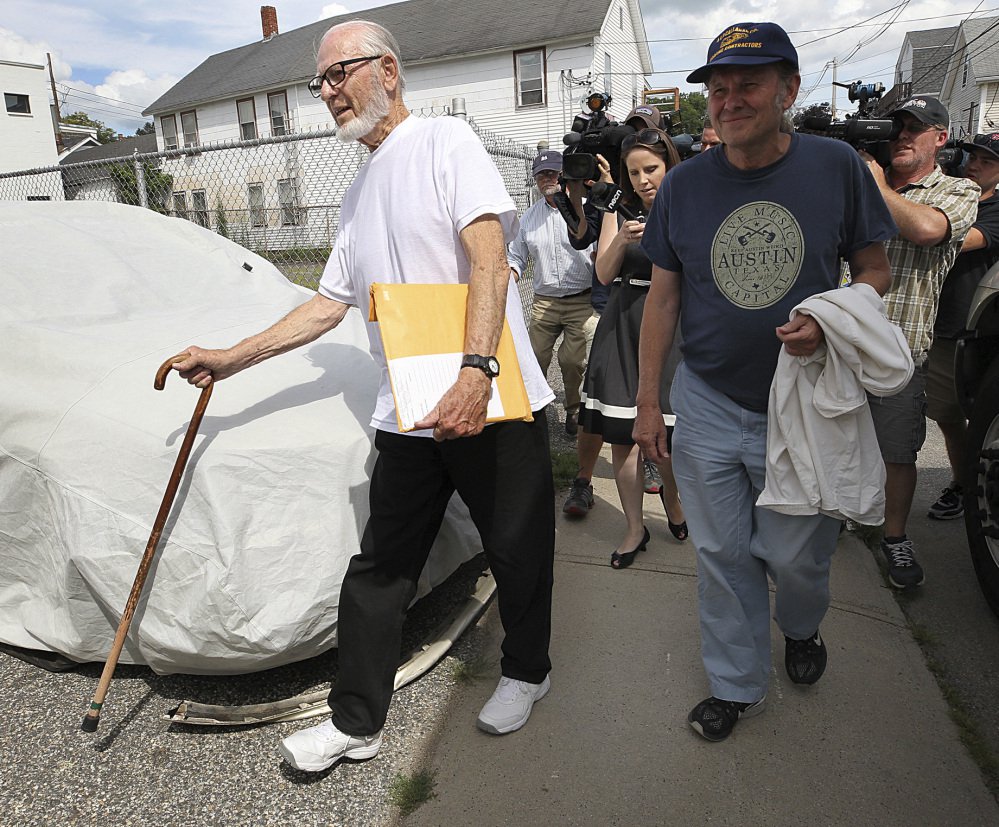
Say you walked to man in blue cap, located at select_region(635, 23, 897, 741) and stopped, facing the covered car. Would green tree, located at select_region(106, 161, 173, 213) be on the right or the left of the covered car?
right

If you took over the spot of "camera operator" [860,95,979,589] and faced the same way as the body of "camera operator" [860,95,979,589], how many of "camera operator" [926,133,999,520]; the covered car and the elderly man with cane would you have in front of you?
2

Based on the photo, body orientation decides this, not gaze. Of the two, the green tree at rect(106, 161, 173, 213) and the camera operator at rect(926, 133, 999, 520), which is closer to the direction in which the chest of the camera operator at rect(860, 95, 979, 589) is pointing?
the green tree

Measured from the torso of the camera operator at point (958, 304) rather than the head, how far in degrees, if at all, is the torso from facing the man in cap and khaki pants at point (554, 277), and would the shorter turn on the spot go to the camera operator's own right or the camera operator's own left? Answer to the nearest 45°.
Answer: approximately 45° to the camera operator's own right

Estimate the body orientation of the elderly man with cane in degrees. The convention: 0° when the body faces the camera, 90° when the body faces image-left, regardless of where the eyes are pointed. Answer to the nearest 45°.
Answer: approximately 45°

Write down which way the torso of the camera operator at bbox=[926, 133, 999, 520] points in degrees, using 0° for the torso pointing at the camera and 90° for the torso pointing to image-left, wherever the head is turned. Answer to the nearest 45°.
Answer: approximately 45°

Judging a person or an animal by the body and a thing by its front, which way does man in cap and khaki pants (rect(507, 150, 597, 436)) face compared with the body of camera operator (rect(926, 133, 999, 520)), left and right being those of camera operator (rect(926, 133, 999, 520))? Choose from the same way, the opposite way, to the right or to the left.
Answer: to the left

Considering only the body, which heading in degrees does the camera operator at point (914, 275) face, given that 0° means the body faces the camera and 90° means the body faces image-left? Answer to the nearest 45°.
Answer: approximately 45°
